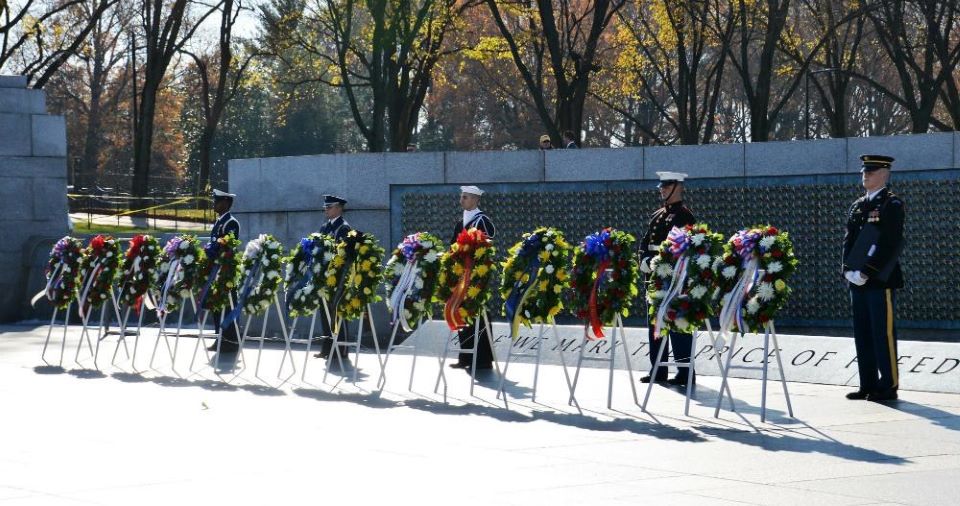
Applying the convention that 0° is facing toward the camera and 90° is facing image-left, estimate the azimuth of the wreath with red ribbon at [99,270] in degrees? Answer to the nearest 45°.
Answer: approximately 45°

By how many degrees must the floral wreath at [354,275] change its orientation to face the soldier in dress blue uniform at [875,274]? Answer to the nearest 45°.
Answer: approximately 90° to its left

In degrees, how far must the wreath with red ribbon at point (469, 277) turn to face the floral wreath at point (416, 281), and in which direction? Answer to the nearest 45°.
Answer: approximately 90° to its right

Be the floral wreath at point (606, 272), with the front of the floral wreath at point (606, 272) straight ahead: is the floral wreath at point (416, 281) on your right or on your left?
on your right

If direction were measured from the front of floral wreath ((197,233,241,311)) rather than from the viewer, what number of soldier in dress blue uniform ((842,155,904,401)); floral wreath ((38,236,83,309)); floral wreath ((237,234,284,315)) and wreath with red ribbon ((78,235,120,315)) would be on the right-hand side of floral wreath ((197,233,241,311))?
2

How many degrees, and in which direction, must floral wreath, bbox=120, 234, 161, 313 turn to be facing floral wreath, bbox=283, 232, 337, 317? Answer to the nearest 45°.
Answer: approximately 90° to its left

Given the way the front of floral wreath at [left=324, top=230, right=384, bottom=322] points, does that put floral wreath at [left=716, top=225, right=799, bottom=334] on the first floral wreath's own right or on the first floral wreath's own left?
on the first floral wreath's own left

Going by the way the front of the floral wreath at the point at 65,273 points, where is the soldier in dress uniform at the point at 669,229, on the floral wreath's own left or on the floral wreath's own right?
on the floral wreath's own left
